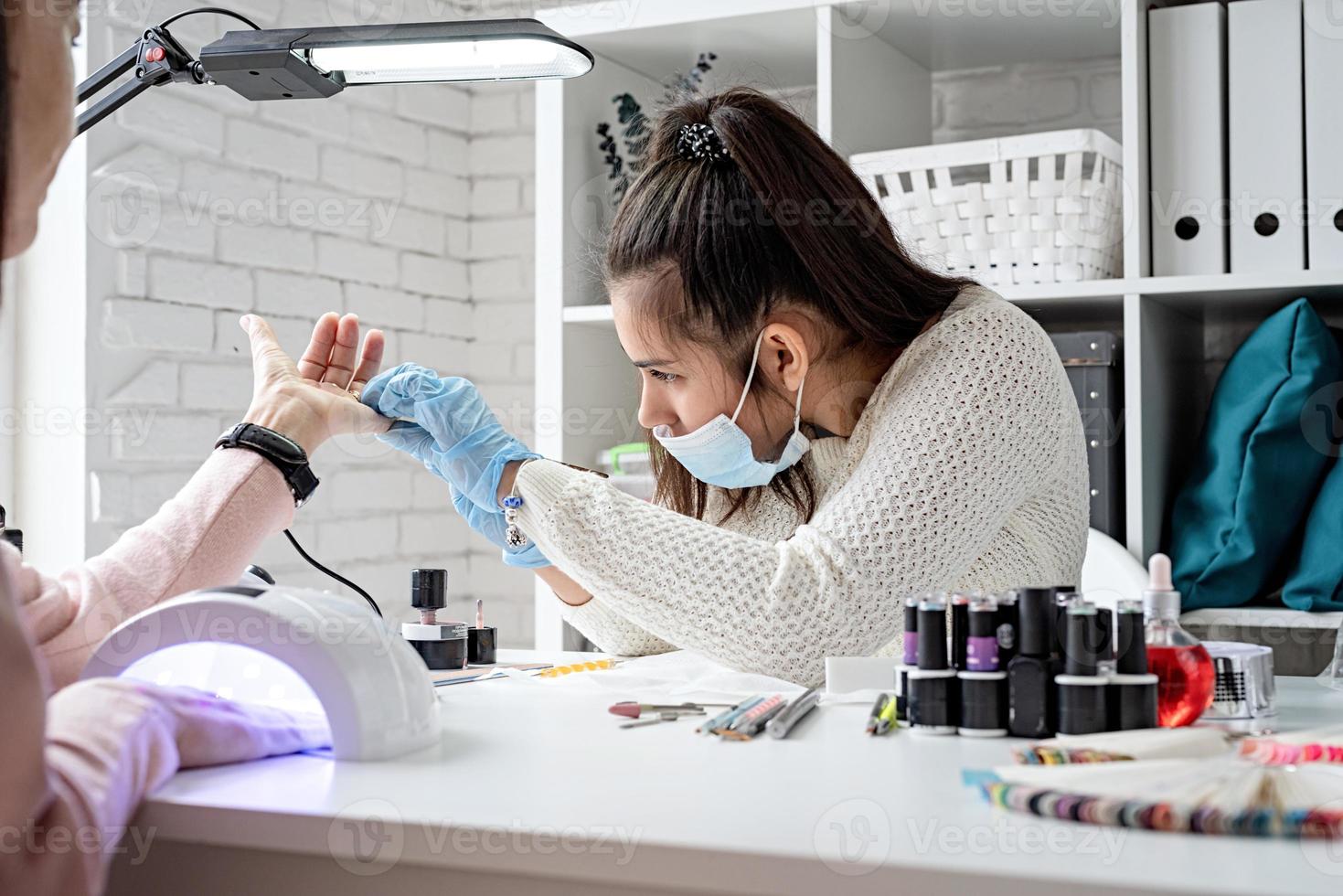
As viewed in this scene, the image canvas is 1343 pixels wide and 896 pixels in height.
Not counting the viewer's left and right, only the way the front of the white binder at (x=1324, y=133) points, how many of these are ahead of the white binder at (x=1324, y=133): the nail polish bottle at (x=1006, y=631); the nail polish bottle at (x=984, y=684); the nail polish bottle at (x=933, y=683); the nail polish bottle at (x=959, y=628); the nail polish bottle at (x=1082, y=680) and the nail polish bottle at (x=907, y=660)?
6

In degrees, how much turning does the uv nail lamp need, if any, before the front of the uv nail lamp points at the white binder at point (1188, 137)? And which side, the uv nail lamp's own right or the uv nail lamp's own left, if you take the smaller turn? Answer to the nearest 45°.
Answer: approximately 180°

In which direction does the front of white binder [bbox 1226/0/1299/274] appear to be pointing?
toward the camera

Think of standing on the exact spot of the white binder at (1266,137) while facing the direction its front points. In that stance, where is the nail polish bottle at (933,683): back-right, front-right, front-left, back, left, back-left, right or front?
front

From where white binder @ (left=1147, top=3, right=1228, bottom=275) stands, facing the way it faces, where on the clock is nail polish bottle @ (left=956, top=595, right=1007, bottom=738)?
The nail polish bottle is roughly at 12 o'clock from the white binder.

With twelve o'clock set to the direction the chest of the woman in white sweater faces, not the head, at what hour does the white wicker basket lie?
The white wicker basket is roughly at 4 o'clock from the woman in white sweater.

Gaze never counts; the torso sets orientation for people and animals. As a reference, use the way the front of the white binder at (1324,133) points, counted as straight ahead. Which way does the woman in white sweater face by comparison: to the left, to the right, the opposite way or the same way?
to the right

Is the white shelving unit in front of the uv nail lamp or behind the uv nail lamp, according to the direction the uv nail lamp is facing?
behind

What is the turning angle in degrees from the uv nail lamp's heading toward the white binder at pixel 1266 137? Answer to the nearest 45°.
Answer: approximately 180°

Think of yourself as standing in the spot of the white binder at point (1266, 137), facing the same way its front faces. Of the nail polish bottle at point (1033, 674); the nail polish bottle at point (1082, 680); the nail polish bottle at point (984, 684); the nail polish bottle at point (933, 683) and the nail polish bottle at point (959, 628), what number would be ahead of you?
5

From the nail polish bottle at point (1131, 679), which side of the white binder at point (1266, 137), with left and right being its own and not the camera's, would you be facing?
front

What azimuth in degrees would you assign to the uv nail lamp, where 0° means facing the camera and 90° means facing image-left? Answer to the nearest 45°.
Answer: approximately 45°

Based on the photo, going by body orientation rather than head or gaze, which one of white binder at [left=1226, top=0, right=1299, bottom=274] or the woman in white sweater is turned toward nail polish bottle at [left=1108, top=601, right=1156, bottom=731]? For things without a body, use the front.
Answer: the white binder

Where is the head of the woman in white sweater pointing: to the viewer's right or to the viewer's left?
to the viewer's left
